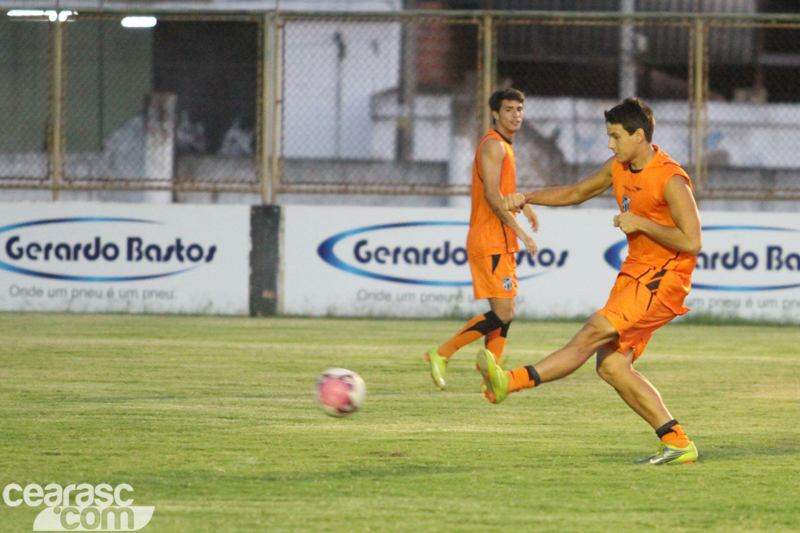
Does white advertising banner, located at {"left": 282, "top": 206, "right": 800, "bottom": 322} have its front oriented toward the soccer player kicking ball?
yes

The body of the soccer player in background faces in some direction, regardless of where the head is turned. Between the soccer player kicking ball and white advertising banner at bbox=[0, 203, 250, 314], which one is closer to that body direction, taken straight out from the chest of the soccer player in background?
the soccer player kicking ball

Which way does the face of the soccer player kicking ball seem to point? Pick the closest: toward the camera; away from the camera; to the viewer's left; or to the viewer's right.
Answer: to the viewer's left

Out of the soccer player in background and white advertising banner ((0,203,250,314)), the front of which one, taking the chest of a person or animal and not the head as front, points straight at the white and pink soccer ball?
the white advertising banner

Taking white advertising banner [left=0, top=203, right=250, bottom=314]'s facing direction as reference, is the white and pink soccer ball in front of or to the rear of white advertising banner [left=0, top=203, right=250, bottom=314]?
in front

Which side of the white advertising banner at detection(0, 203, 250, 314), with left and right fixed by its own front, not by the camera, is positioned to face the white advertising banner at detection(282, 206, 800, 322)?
left

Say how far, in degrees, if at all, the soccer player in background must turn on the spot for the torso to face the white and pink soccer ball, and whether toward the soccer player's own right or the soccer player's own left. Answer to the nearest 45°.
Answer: approximately 90° to the soccer player's own right

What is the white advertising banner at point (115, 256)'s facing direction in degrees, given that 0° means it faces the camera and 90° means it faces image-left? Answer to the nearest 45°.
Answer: approximately 0°
